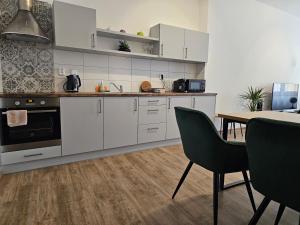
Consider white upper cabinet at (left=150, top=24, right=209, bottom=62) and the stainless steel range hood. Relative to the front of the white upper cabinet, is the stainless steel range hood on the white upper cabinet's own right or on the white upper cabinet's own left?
on the white upper cabinet's own right

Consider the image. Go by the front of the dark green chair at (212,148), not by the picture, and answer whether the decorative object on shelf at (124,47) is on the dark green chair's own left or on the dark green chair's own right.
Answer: on the dark green chair's own left

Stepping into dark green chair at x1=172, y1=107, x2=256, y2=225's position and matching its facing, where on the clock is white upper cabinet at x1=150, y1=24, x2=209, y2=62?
The white upper cabinet is roughly at 10 o'clock from the dark green chair.

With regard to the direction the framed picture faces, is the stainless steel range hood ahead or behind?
ahead

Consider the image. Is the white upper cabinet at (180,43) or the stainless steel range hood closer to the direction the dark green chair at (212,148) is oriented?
the white upper cabinet

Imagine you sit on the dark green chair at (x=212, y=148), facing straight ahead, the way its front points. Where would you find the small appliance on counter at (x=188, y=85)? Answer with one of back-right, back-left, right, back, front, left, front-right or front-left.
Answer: front-left

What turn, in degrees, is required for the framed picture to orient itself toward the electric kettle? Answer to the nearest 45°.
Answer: approximately 45° to its right

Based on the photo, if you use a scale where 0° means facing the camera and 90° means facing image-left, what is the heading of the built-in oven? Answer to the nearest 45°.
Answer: approximately 0°

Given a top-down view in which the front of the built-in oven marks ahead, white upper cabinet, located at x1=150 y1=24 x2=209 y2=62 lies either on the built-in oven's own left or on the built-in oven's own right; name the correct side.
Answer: on the built-in oven's own left

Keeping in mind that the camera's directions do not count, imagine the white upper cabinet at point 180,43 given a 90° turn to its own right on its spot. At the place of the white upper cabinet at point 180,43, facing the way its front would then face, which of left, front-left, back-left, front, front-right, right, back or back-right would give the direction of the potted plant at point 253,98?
back

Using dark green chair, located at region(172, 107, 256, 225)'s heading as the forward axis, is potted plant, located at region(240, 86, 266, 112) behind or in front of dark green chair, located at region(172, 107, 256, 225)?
in front

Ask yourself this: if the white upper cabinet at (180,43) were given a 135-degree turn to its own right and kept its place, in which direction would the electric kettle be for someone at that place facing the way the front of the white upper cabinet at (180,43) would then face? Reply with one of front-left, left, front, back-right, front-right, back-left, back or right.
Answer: front-left

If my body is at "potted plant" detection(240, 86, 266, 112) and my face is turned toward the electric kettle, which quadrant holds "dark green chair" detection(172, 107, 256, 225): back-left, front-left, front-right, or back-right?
front-left

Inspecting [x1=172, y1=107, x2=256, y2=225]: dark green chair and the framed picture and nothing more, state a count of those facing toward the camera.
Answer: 1

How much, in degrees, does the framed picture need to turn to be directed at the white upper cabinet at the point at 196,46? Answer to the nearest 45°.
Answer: approximately 45° to its right

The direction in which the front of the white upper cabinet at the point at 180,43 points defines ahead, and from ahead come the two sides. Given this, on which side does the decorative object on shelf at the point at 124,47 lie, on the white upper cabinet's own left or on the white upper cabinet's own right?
on the white upper cabinet's own right

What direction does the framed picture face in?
toward the camera
